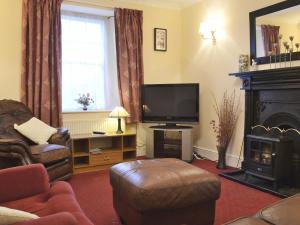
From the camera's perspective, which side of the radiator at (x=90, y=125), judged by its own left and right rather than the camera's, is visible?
front

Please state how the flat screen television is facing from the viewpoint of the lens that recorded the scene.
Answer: facing the viewer

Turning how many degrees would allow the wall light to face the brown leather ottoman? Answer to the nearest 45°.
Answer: approximately 45° to its left

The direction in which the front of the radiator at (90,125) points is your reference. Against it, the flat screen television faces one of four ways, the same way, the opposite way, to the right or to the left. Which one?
the same way

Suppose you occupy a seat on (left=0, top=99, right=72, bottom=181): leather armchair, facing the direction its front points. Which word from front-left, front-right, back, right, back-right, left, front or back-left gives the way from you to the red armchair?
front-right

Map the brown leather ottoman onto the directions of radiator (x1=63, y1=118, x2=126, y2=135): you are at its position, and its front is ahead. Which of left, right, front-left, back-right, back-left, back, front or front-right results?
front

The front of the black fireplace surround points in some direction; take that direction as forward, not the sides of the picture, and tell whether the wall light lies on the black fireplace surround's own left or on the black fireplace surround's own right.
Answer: on the black fireplace surround's own right

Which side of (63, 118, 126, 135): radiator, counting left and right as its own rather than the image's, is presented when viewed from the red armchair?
front

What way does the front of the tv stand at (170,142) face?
toward the camera

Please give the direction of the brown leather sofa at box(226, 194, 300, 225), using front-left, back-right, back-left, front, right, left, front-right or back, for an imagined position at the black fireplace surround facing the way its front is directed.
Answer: front-left

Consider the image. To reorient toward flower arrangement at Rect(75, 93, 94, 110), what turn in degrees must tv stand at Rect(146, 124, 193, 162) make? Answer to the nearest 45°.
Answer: approximately 90° to its right

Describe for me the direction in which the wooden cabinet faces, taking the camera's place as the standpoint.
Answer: facing the viewer and to the right of the viewer

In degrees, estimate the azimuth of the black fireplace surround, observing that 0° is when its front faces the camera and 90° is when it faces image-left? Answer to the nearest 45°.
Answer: approximately 45°

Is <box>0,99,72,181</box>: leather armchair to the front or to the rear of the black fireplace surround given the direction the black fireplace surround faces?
to the front

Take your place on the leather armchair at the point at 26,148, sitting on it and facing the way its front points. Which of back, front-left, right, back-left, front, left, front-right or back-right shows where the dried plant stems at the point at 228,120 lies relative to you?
front-left

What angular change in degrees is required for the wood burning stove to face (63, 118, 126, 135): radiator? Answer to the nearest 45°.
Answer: approximately 45° to its right

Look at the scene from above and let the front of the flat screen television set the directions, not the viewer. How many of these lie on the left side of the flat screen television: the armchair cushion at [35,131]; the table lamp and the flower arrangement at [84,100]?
0
